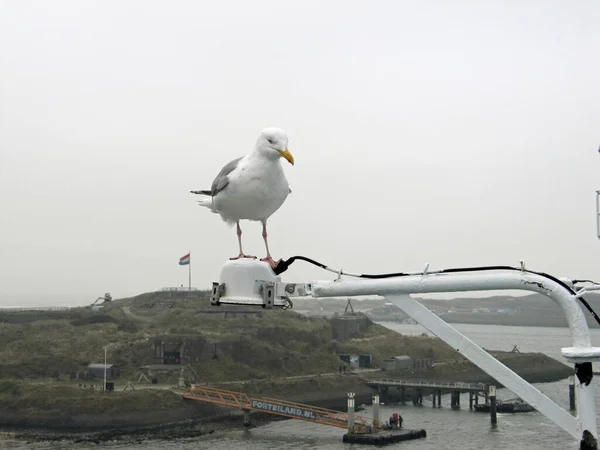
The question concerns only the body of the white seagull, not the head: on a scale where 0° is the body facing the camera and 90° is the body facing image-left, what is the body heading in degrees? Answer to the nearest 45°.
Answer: approximately 315°
